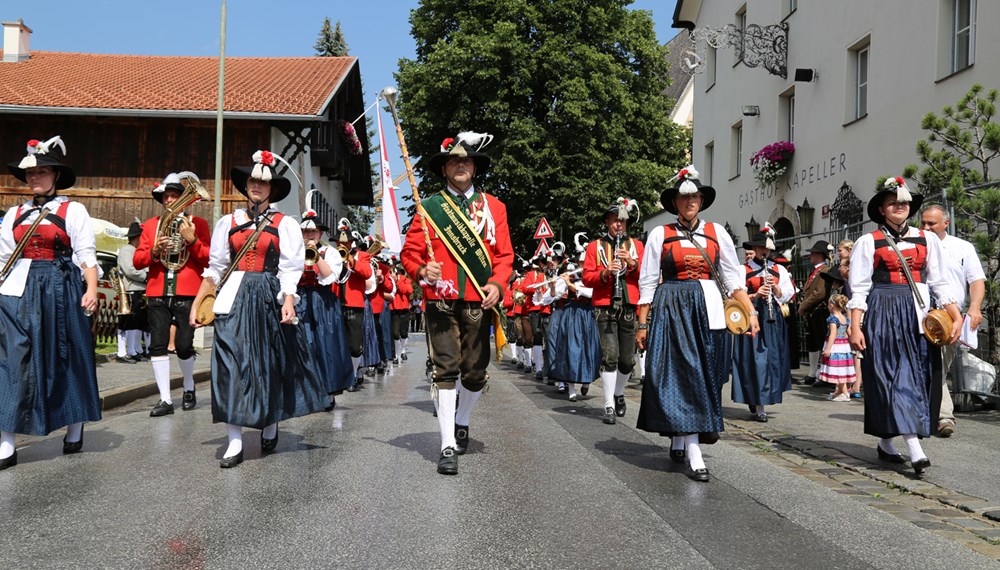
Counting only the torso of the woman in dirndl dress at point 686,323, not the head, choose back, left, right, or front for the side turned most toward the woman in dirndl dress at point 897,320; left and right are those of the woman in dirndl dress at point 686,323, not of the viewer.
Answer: left

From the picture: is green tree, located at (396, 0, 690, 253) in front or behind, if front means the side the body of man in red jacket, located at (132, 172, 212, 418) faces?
behind

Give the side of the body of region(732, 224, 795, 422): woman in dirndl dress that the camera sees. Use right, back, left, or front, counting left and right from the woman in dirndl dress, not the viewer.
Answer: front

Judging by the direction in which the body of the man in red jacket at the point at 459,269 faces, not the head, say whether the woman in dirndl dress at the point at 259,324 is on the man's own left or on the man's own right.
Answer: on the man's own right

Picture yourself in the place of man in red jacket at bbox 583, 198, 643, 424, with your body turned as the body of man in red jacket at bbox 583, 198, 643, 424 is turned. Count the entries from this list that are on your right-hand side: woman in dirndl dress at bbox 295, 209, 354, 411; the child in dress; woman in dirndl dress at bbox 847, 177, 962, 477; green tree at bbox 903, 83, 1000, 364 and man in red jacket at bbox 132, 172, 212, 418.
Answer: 2

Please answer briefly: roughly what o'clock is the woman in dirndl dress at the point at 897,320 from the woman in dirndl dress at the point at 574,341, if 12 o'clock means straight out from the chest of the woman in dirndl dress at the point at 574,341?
the woman in dirndl dress at the point at 897,320 is roughly at 11 o'clock from the woman in dirndl dress at the point at 574,341.

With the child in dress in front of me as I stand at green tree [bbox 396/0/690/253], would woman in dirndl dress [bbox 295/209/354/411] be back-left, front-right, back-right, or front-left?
front-right

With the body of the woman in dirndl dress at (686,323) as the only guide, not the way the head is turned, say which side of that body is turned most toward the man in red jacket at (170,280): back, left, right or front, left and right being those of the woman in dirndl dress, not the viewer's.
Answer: right

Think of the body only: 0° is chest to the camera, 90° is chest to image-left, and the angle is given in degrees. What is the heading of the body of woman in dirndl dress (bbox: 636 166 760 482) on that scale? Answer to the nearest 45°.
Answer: approximately 0°

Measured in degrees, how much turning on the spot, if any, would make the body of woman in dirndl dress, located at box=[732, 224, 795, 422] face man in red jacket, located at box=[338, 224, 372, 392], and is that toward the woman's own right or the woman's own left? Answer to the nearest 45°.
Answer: approximately 90° to the woman's own right

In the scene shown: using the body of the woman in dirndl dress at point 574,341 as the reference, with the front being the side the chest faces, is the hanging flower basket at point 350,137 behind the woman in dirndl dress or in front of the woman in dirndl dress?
behind

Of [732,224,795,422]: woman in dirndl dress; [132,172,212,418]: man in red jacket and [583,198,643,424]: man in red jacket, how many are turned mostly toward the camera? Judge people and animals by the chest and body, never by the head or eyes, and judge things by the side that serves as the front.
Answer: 3

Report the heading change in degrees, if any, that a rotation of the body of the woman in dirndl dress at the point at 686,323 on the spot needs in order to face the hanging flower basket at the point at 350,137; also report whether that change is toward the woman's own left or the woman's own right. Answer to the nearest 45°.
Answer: approximately 135° to the woman's own right

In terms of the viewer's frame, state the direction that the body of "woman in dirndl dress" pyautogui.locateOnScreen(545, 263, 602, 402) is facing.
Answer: toward the camera

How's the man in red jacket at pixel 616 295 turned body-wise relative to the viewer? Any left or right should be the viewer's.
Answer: facing the viewer
